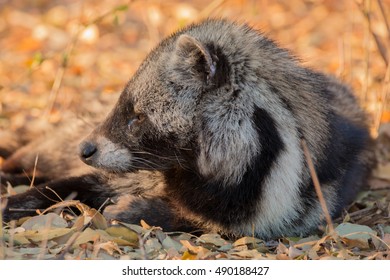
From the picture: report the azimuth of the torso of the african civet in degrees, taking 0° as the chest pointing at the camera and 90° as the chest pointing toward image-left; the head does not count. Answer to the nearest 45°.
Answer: approximately 90°
